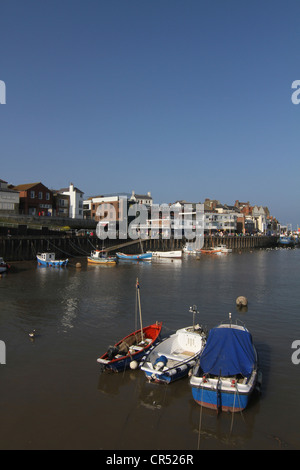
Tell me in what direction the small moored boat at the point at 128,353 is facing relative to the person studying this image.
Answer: facing away from the viewer and to the right of the viewer

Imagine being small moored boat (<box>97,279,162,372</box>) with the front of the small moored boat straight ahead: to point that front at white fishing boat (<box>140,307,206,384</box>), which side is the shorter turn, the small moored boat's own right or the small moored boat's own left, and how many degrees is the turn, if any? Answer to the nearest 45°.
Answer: approximately 45° to the small moored boat's own right

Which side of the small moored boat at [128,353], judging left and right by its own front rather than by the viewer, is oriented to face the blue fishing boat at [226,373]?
right

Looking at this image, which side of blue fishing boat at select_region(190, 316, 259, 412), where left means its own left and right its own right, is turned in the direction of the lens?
back

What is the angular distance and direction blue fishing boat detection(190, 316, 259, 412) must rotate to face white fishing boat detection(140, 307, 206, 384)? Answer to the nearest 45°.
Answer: approximately 45° to its left

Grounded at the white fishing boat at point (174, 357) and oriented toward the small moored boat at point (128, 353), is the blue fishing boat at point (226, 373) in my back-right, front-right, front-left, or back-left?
back-left
